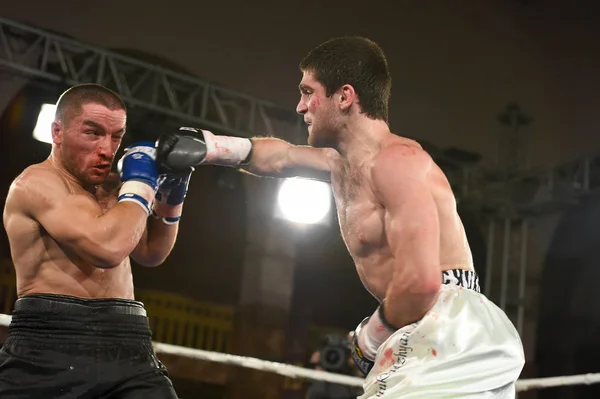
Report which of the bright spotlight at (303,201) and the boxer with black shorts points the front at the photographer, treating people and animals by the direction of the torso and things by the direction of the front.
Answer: the bright spotlight

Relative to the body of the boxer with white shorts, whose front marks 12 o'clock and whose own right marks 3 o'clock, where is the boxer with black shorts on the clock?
The boxer with black shorts is roughly at 1 o'clock from the boxer with white shorts.

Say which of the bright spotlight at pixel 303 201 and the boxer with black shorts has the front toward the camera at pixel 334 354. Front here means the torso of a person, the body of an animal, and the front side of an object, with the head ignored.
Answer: the bright spotlight

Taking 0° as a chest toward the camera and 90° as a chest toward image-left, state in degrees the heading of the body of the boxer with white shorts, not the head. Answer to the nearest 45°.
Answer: approximately 90°

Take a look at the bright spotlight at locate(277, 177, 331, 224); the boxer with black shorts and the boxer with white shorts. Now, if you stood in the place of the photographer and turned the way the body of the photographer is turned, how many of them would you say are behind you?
1

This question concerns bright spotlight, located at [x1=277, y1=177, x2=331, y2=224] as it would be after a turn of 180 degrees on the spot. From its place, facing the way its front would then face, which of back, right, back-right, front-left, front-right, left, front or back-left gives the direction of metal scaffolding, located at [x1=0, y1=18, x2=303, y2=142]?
back-left

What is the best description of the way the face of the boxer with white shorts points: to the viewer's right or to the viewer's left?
to the viewer's left

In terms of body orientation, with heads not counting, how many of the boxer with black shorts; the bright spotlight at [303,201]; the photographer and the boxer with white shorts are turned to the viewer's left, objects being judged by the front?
1

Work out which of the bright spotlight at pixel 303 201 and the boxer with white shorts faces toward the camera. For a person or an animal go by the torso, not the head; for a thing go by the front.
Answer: the bright spotlight

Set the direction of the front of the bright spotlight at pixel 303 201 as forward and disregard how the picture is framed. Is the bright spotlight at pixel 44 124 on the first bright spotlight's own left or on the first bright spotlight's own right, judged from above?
on the first bright spotlight's own right

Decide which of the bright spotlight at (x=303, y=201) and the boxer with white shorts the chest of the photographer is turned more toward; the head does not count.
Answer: the boxer with white shorts

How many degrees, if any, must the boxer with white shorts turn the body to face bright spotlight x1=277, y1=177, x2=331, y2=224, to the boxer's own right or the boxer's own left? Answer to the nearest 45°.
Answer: approximately 90° to the boxer's own right

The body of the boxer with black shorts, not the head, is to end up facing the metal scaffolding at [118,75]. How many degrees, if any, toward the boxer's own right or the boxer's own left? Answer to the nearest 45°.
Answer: approximately 135° to the boxer's own left

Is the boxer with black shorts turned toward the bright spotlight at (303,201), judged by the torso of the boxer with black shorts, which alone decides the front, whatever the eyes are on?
no

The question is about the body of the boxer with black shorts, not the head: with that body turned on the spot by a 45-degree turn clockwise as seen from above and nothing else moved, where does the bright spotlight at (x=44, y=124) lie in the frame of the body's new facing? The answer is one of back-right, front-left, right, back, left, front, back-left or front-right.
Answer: back

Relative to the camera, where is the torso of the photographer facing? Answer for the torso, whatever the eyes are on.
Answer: toward the camera

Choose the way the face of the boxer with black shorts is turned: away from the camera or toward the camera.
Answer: toward the camera

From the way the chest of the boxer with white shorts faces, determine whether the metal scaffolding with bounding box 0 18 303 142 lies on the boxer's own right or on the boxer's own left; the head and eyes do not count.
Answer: on the boxer's own right

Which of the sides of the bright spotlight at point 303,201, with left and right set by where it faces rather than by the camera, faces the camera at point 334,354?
front

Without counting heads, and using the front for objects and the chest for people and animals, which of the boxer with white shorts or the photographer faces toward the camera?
the photographer
